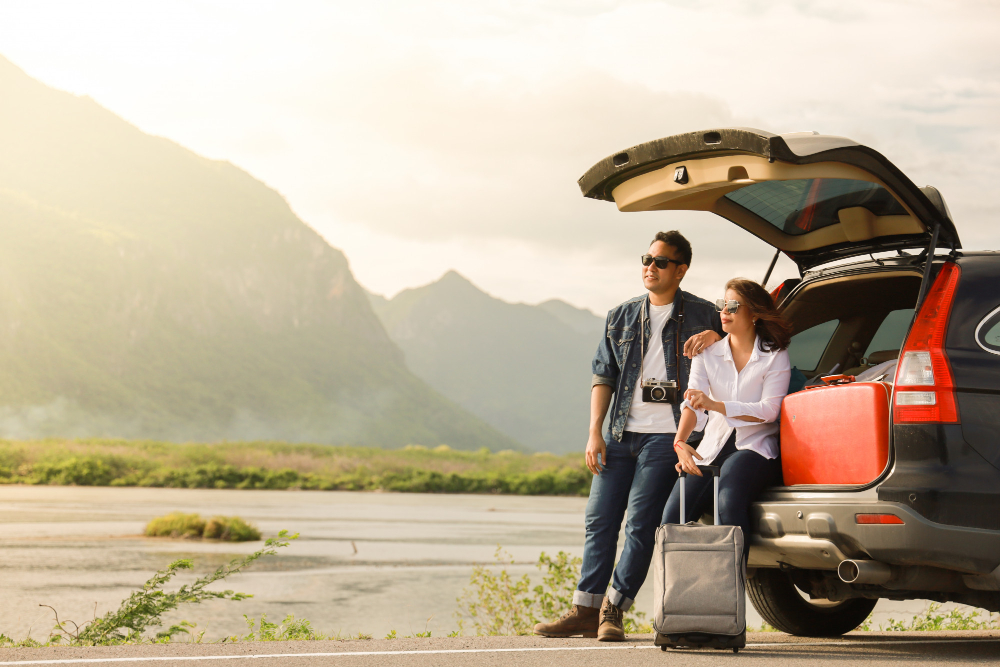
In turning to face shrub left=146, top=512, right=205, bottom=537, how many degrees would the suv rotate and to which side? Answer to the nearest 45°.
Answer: approximately 90° to its left

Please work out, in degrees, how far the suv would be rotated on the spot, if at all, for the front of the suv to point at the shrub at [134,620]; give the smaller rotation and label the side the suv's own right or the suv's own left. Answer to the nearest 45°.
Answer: approximately 135° to the suv's own left

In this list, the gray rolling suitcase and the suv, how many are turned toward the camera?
1

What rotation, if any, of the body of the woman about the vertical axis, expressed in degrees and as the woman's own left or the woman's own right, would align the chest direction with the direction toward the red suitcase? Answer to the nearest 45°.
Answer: approximately 90° to the woman's own left

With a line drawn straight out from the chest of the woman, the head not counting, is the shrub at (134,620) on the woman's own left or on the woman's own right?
on the woman's own right

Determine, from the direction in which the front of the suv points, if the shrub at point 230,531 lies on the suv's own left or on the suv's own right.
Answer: on the suv's own left

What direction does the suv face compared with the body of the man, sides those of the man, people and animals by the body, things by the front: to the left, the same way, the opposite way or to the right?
the opposite way

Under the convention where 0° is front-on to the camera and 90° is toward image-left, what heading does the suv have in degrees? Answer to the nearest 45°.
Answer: approximately 225°

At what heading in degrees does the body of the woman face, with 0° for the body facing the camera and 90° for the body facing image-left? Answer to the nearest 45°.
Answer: approximately 45°
